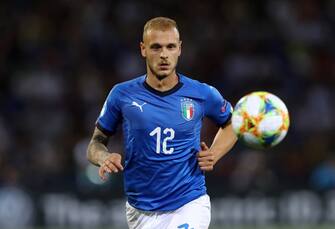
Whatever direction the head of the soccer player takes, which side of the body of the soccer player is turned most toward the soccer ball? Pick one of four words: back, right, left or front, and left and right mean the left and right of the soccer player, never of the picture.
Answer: left

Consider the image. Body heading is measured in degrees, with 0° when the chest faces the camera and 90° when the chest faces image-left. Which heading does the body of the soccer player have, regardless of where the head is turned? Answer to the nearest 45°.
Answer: approximately 0°
